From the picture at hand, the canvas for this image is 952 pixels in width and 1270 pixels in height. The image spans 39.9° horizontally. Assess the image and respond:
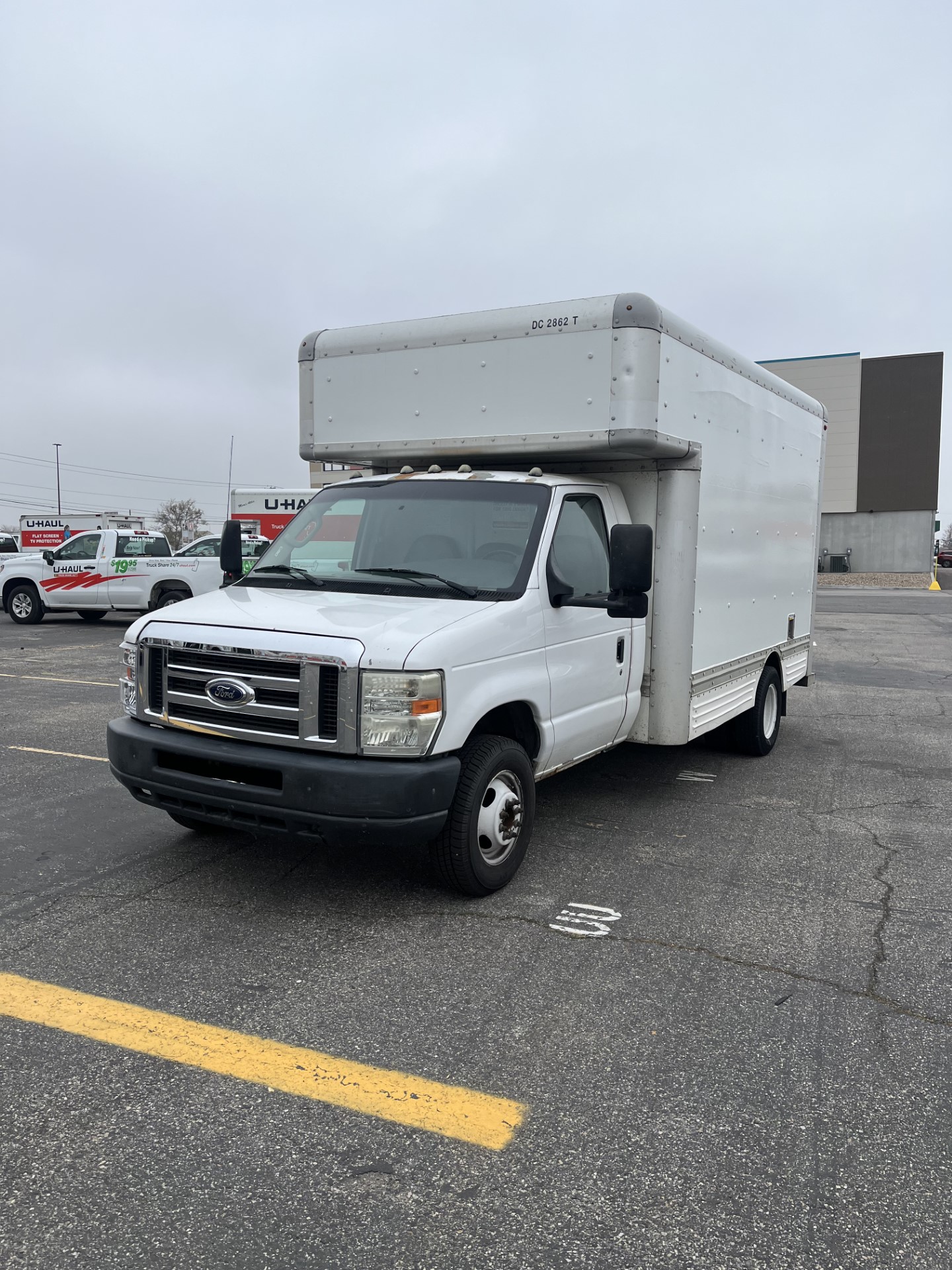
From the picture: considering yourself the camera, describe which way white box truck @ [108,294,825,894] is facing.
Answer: facing the viewer and to the left of the viewer

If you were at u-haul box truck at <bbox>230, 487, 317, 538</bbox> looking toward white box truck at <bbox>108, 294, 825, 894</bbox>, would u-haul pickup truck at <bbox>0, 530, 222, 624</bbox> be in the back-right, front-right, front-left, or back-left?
front-right

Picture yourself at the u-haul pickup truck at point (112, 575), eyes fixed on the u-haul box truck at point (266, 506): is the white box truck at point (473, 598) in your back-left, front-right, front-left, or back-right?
back-right

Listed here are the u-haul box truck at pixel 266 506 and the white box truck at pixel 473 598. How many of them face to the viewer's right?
0

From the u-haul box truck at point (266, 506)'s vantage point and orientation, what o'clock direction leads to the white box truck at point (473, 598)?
The white box truck is roughly at 9 o'clock from the u-haul box truck.

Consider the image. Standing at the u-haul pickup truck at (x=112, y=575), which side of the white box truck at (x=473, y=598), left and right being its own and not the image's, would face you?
right

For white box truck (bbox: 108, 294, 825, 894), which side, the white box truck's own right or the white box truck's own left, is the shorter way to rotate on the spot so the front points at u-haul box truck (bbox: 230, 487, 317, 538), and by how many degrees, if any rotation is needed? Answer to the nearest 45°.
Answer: approximately 135° to the white box truck's own right

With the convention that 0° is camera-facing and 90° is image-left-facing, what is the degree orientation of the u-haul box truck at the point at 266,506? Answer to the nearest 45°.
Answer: approximately 90°

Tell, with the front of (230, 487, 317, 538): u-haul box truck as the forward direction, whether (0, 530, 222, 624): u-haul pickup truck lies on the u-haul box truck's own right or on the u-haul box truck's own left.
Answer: on the u-haul box truck's own left
